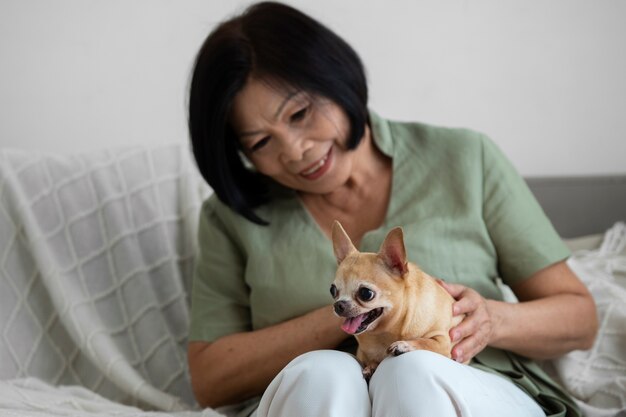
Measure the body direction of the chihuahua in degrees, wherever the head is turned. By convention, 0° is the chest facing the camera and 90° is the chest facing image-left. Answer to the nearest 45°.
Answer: approximately 45°

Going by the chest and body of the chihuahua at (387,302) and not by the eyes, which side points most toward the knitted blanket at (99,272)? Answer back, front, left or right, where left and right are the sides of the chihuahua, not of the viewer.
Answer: right

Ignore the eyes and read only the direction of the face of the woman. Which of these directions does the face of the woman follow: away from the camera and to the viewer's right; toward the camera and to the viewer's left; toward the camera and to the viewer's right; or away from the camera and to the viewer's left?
toward the camera and to the viewer's right

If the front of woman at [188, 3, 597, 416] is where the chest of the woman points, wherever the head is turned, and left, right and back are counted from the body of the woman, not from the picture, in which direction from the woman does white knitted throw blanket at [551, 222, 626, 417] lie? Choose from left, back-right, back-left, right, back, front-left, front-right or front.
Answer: left

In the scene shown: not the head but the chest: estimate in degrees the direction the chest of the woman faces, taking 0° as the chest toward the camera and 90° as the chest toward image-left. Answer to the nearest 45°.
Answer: approximately 0°
